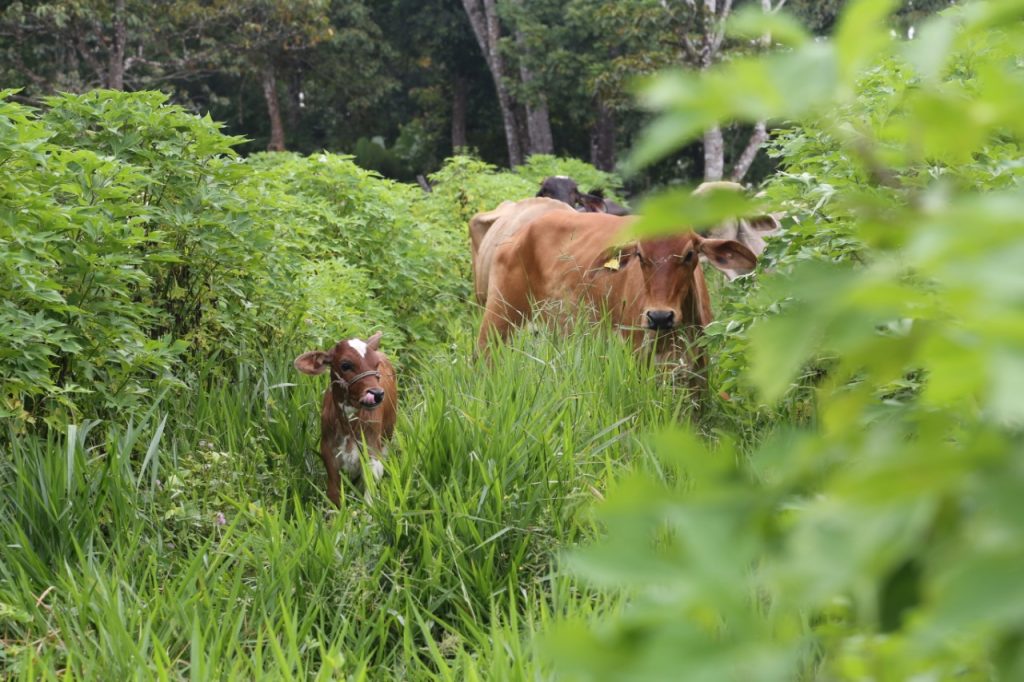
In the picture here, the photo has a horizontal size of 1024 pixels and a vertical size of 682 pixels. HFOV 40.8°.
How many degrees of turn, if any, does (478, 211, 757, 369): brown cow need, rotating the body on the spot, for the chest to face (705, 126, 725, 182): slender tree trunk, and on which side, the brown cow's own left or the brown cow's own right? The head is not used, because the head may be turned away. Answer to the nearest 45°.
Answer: approximately 135° to the brown cow's own left

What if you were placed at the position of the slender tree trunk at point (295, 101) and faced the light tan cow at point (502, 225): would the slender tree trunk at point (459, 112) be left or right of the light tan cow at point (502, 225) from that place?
left

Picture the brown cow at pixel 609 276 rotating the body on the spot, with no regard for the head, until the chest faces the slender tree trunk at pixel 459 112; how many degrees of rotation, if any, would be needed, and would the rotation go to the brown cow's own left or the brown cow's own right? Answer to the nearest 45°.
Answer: approximately 135° to the brown cow's own left

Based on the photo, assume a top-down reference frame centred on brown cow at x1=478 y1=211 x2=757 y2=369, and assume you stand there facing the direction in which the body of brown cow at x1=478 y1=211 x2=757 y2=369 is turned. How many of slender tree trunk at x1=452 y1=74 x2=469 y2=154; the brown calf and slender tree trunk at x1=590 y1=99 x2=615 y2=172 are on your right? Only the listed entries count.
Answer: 1

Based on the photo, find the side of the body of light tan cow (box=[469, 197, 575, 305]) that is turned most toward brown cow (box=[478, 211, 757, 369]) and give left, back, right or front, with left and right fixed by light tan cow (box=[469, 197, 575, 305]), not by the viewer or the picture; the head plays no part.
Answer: right

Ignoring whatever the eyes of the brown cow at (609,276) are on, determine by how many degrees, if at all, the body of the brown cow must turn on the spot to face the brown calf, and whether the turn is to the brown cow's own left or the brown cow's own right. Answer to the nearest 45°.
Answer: approximately 90° to the brown cow's own right

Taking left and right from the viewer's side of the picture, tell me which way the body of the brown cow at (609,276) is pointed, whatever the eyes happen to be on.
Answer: facing the viewer and to the right of the viewer

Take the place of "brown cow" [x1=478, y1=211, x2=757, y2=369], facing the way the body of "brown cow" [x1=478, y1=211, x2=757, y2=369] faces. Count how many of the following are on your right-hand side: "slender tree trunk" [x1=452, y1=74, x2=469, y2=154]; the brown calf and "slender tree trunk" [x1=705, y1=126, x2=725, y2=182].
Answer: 1

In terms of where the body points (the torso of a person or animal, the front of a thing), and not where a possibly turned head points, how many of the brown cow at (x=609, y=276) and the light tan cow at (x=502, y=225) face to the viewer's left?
0

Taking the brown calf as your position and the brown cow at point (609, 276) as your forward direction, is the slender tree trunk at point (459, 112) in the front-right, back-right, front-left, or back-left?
front-left
